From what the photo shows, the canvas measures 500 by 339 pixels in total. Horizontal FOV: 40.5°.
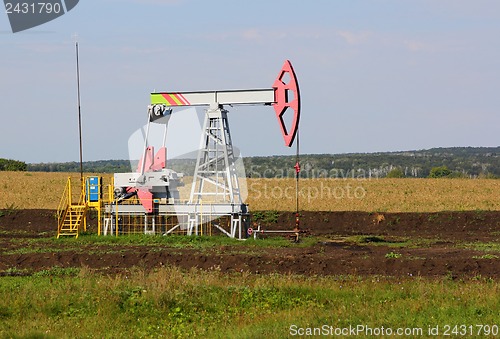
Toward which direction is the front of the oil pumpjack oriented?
to the viewer's right
